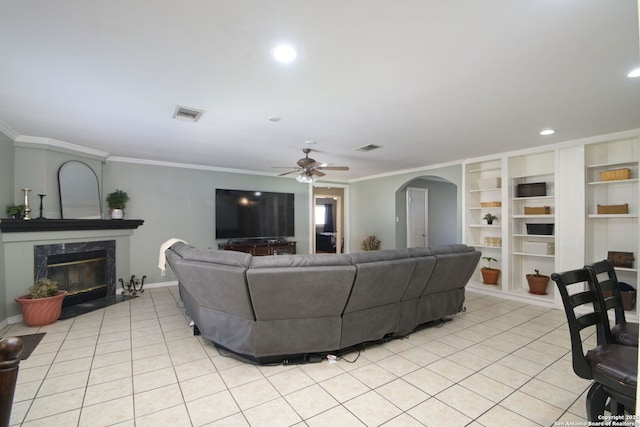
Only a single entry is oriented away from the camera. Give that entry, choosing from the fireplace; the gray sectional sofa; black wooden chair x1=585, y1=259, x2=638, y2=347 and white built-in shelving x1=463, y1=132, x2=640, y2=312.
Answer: the gray sectional sofa

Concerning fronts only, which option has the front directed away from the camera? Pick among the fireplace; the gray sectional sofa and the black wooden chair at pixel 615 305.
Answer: the gray sectional sofa

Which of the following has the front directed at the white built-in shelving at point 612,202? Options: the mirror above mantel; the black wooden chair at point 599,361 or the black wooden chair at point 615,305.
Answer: the mirror above mantel

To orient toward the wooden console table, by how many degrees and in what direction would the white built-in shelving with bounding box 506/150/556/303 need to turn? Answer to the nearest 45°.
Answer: approximately 45° to its right

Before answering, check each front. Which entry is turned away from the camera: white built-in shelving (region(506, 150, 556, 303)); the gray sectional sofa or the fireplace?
the gray sectional sofa

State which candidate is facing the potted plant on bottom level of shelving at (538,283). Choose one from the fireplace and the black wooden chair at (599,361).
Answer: the fireplace

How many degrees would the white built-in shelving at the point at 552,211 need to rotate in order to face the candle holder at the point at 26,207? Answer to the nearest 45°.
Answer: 0° — it already faces it

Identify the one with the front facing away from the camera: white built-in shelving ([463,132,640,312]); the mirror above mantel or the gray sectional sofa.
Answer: the gray sectional sofa

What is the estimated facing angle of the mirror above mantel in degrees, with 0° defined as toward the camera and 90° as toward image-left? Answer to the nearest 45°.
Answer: approximately 315°

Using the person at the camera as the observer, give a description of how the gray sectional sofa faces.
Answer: facing away from the viewer

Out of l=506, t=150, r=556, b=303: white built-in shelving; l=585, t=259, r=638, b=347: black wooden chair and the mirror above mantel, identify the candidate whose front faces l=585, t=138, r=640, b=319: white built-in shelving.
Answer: the mirror above mantel

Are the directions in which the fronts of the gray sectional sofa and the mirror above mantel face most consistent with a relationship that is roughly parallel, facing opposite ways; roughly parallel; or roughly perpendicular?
roughly perpendicular
